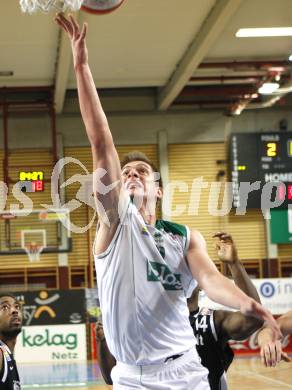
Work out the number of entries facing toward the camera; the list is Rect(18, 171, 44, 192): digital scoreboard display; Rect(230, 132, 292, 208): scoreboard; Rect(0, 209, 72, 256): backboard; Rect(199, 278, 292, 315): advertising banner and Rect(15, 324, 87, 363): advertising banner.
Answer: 5

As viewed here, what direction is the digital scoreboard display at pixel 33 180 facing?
toward the camera

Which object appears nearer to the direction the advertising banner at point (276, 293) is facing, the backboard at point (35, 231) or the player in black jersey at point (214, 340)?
the player in black jersey

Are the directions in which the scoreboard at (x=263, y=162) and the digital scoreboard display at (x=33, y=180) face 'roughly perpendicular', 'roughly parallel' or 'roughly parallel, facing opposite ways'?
roughly parallel

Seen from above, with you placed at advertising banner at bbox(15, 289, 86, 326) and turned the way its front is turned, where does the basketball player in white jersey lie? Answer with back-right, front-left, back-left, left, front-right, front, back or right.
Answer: front

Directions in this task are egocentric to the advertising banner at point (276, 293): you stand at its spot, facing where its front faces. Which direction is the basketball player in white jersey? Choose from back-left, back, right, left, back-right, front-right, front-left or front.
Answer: front

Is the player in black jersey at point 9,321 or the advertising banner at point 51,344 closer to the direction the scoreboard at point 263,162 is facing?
the player in black jersey

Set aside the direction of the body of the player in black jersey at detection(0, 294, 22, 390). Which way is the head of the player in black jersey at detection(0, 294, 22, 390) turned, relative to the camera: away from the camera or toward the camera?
toward the camera

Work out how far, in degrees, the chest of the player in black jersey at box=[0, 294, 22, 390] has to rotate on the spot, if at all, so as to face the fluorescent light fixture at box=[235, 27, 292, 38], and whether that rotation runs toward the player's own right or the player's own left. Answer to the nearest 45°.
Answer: approximately 90° to the player's own left

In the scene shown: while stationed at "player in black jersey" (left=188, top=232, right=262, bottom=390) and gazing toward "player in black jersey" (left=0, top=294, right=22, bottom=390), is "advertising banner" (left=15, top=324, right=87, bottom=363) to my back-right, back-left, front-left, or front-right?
front-right

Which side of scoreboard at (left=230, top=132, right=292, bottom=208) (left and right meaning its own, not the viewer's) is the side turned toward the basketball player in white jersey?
front

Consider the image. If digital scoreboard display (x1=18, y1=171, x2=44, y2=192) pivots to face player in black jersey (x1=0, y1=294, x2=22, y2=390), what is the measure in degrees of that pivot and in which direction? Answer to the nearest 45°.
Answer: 0° — it already faces them

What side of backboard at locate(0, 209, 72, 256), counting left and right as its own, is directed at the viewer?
front

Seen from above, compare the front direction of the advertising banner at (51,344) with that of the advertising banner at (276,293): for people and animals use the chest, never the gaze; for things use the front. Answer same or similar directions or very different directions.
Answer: same or similar directions

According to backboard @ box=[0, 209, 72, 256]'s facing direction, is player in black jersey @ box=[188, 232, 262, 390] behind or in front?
in front
